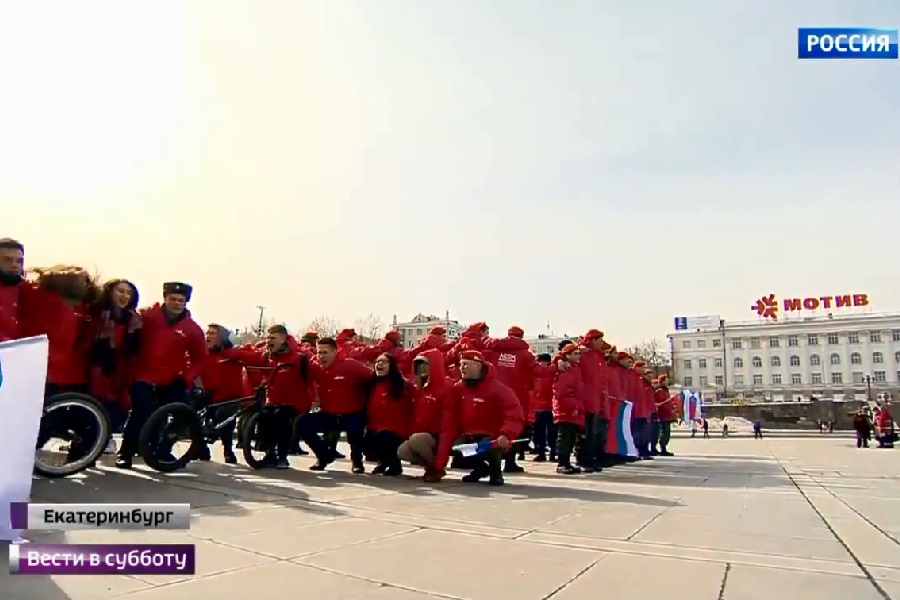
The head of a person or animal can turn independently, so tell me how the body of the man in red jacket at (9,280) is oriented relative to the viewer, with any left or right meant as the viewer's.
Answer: facing the viewer and to the right of the viewer

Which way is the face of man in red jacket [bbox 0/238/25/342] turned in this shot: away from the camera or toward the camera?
toward the camera

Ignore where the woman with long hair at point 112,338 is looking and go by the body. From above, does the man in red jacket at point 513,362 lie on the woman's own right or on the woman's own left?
on the woman's own left

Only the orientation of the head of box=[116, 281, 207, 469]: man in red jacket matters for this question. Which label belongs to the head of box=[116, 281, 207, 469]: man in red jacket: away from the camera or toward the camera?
toward the camera

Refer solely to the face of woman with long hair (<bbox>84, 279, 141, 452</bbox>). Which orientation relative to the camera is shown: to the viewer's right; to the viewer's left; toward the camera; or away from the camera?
toward the camera

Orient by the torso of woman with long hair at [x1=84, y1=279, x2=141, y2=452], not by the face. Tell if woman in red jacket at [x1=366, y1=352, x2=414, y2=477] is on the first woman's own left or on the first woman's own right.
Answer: on the first woman's own left

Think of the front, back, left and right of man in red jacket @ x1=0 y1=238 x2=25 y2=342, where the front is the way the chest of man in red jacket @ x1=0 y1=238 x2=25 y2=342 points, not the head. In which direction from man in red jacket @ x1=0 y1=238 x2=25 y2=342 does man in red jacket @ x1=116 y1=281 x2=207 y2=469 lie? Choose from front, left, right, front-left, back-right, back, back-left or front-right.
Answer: left

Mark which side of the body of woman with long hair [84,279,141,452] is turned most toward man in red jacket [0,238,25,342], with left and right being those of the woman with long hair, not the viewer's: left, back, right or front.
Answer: right

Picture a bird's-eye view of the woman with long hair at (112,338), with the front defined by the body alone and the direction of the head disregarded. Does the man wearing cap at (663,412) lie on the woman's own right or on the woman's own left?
on the woman's own left

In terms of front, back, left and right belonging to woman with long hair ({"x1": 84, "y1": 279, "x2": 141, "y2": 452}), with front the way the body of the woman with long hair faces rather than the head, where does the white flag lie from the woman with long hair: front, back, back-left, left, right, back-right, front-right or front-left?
front-right

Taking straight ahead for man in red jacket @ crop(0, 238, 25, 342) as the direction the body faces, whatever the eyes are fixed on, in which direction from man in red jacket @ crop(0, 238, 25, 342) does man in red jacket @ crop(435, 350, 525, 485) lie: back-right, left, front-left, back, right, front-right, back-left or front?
front-left

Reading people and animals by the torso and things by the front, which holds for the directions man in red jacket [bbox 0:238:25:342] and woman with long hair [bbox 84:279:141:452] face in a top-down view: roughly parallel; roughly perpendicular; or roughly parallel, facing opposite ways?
roughly parallel

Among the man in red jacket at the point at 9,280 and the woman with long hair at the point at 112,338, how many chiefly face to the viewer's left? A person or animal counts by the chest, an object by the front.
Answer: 0
